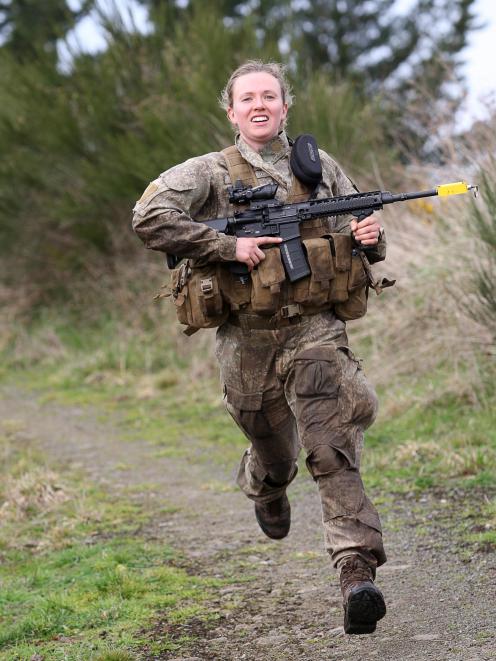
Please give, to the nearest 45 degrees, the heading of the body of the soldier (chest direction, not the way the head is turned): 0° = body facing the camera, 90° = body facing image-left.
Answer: approximately 0°

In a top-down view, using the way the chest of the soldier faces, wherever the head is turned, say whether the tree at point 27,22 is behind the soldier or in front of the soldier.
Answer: behind
